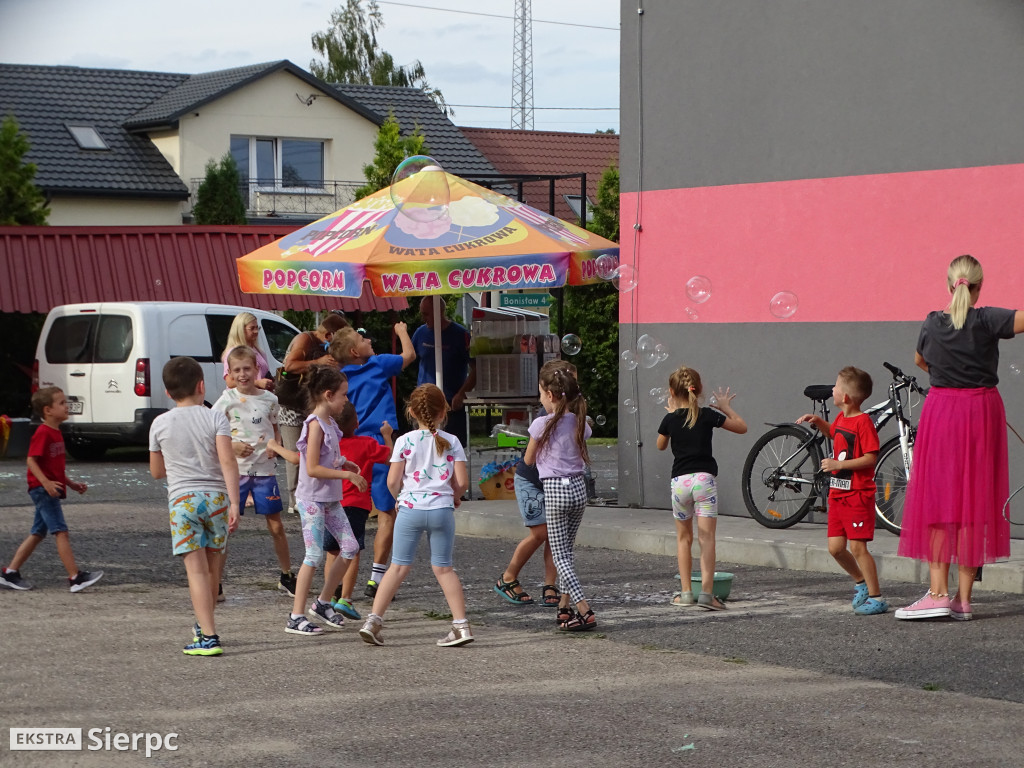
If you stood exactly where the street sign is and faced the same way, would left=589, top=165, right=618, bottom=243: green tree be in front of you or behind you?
behind

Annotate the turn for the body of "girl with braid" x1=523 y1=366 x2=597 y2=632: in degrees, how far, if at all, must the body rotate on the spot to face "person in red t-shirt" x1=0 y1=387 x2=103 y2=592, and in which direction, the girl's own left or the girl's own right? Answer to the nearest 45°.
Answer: approximately 45° to the girl's own left

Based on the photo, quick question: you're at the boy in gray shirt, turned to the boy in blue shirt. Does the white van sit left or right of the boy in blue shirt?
left

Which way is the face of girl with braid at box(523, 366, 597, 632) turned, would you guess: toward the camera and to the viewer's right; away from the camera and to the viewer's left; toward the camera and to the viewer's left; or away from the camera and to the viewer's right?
away from the camera and to the viewer's left

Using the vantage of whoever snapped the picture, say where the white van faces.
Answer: facing away from the viewer and to the right of the viewer

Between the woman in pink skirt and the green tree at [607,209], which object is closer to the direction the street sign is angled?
the woman in pink skirt

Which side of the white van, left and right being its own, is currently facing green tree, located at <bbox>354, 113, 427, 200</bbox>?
front

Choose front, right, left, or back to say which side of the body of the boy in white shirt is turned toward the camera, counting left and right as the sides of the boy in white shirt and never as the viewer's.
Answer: front

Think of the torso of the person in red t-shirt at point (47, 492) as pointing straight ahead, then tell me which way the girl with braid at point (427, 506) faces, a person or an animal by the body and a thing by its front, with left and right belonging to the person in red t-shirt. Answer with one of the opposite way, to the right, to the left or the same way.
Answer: to the left

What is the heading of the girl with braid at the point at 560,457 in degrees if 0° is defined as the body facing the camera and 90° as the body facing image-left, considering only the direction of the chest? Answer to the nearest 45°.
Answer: approximately 135°

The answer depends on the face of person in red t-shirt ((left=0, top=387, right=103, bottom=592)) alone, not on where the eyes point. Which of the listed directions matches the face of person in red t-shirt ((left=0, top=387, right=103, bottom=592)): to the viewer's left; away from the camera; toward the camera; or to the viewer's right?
to the viewer's right

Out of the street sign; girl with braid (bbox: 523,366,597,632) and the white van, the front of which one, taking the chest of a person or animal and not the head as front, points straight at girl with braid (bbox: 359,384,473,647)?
the street sign

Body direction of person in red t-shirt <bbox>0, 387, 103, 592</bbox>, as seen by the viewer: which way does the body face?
to the viewer's right

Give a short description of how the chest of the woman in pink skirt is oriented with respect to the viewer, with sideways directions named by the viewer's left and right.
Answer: facing away from the viewer

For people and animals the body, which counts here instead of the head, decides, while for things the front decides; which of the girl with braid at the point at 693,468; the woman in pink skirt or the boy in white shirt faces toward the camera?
the boy in white shirt

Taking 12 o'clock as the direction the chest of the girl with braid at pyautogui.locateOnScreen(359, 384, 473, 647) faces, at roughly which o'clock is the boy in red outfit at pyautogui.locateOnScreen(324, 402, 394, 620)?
The boy in red outfit is roughly at 11 o'clock from the girl with braid.

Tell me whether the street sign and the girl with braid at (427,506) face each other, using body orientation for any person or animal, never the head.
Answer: yes

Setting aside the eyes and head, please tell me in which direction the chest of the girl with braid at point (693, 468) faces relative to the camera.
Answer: away from the camera
